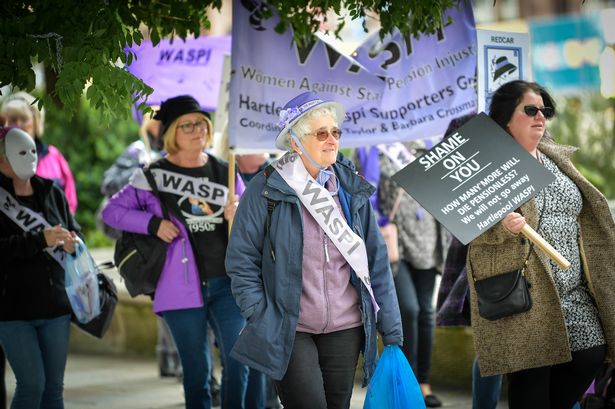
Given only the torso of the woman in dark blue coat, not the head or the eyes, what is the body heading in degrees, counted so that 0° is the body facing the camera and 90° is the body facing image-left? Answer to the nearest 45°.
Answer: approximately 315°

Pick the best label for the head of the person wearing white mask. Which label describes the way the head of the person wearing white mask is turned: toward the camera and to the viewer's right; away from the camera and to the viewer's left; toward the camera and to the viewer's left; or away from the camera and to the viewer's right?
toward the camera and to the viewer's right

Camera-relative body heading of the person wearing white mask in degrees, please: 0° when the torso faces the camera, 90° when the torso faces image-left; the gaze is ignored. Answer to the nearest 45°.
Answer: approximately 315°

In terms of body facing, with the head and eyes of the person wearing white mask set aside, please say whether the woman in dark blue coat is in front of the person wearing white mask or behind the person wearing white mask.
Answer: in front

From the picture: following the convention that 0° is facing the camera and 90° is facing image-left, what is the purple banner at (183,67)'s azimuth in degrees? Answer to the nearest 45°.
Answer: approximately 0°

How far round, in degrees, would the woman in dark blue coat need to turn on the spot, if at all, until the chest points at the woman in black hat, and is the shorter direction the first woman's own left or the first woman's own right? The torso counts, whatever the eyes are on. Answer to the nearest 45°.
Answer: approximately 180°

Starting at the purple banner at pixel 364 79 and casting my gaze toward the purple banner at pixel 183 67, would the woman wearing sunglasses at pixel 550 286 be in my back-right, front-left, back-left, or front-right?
back-left

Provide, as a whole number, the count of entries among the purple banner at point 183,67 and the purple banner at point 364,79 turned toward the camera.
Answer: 2
